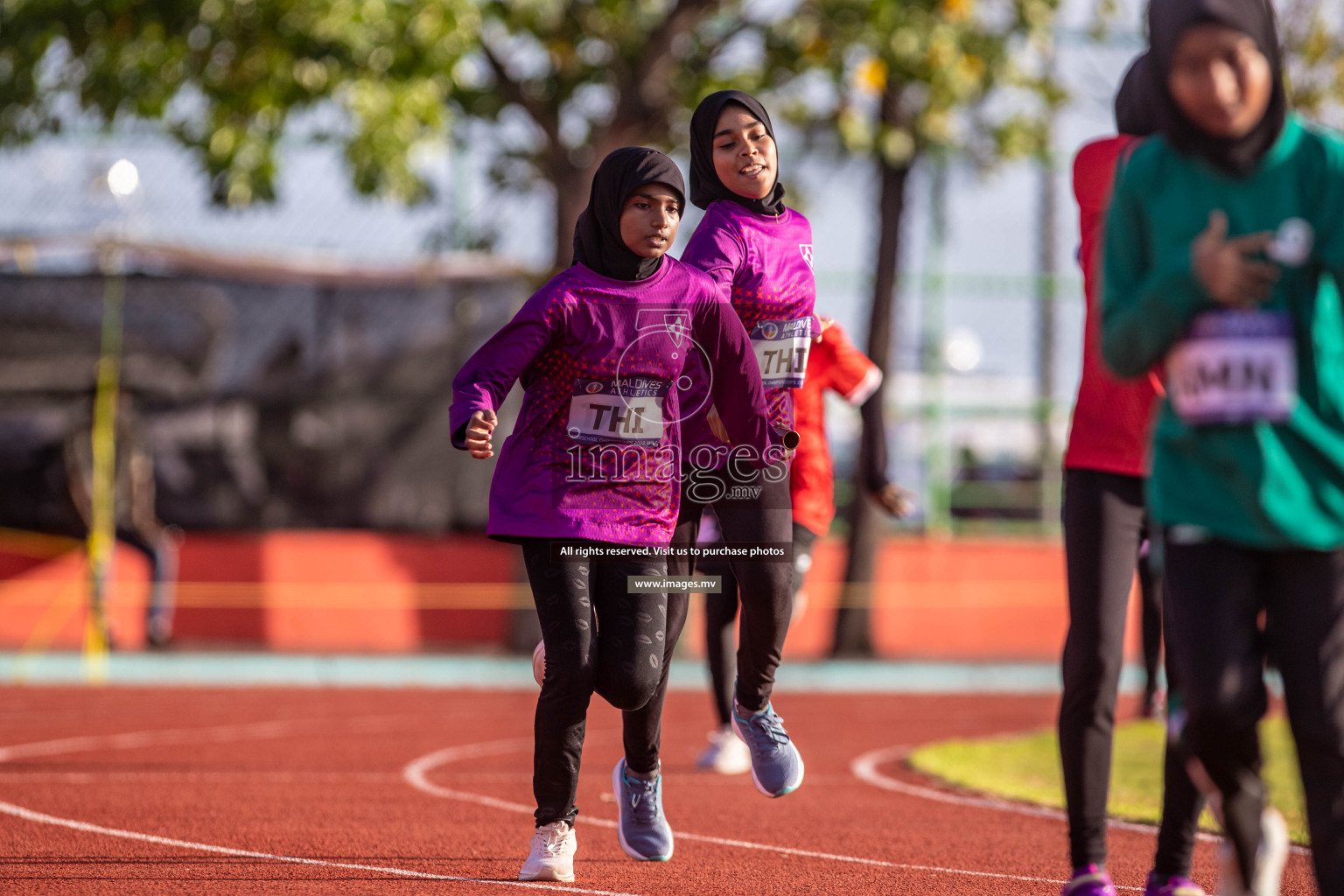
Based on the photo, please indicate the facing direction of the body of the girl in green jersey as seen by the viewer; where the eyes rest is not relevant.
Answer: toward the camera

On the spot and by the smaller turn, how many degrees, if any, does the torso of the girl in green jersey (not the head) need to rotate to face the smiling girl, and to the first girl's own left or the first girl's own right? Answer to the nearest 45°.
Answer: approximately 135° to the first girl's own right

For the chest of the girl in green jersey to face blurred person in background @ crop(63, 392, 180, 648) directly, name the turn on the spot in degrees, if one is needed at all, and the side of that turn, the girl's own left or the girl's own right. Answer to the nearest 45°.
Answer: approximately 135° to the girl's own right

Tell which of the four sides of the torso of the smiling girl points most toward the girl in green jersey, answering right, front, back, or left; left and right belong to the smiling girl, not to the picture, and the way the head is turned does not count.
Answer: front

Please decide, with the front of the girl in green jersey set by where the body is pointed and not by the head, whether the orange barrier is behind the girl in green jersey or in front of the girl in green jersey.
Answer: behind

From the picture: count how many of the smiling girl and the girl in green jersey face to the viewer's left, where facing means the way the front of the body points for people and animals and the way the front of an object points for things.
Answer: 0

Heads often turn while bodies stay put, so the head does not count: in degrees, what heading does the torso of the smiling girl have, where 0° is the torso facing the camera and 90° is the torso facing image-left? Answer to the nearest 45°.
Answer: approximately 315°

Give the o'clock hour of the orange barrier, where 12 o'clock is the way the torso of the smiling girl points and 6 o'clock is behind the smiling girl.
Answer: The orange barrier is roughly at 7 o'clock from the smiling girl.

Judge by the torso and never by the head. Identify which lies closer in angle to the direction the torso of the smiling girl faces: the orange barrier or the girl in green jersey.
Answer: the girl in green jersey

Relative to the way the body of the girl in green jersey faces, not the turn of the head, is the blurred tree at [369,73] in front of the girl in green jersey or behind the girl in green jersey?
behind

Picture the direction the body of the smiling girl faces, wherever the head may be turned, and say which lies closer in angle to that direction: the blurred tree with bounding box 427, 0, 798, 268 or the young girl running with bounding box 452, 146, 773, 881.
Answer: the young girl running

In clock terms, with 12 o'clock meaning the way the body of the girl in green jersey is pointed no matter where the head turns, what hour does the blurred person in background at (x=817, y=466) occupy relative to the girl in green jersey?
The blurred person in background is roughly at 5 o'clock from the girl in green jersey.

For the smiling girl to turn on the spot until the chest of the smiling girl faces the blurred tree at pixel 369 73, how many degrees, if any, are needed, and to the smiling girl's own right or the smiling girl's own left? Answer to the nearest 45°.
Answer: approximately 135° to the smiling girl's own left
